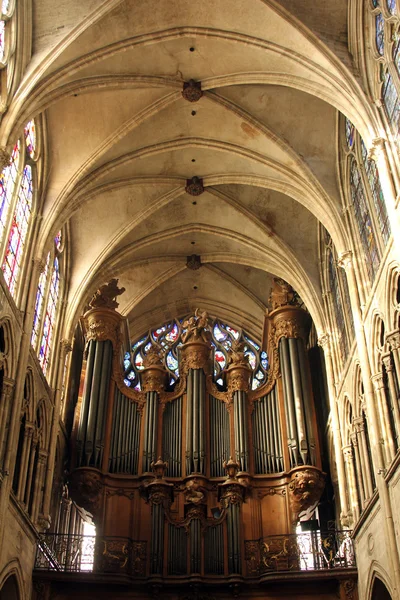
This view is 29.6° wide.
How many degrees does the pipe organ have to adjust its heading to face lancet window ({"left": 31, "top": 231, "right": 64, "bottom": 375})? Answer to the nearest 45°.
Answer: approximately 45° to its right

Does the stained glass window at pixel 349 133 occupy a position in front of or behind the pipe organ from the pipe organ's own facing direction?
in front

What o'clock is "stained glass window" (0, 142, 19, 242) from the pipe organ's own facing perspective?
The stained glass window is roughly at 1 o'clock from the pipe organ.

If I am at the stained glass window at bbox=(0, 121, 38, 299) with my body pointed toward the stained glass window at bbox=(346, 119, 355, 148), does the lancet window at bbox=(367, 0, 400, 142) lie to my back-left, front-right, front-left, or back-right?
front-right

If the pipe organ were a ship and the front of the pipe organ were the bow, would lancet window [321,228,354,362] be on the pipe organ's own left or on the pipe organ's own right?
on the pipe organ's own left

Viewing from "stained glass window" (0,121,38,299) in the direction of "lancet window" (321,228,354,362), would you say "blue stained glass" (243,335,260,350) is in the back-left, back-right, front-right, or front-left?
front-left

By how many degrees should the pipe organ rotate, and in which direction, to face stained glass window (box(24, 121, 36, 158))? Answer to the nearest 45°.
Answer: approximately 45° to its right

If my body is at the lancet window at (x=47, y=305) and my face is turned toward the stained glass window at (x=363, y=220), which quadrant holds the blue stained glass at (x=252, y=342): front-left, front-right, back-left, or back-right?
front-left

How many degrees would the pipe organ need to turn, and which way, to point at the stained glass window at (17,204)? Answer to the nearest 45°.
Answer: approximately 45° to its right

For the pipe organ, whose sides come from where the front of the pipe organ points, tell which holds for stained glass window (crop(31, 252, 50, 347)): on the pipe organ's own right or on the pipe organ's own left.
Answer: on the pipe organ's own right

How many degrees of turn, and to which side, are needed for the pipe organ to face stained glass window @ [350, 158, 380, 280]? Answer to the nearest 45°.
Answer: approximately 45° to its left

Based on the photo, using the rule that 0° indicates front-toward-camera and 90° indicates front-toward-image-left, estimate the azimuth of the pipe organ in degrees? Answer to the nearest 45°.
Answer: approximately 0°

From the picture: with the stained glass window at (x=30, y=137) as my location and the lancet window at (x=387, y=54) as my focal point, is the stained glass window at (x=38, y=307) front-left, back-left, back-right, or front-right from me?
back-left
